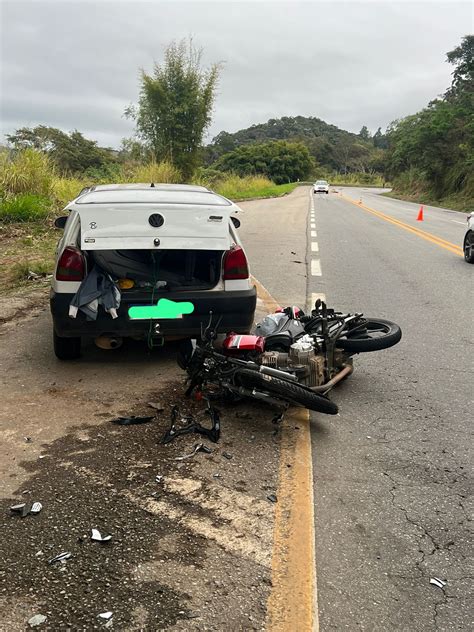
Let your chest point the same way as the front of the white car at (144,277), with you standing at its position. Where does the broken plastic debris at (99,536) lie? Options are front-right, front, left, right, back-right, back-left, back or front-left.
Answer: back

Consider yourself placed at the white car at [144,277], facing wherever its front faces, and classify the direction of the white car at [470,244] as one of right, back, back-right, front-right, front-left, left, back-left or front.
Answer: front-right

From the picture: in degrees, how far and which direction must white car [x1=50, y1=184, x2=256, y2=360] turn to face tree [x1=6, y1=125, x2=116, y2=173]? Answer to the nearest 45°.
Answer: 0° — it already faces it

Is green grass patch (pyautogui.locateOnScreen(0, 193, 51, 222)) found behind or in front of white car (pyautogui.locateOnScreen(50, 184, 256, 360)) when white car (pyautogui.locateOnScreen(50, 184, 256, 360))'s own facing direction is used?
in front

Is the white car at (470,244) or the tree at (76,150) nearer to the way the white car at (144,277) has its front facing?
the tree

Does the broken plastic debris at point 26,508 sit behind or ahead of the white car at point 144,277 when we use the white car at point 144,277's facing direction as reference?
behind

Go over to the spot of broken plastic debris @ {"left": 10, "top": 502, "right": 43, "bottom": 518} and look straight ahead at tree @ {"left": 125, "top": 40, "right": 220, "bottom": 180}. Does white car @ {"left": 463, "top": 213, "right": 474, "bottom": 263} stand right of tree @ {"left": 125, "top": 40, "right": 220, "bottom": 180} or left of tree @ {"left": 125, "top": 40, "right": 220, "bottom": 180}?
right

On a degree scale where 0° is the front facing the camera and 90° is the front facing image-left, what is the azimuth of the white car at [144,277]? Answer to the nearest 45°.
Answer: approximately 180°

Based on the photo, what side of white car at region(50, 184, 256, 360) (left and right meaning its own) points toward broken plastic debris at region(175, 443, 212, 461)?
back

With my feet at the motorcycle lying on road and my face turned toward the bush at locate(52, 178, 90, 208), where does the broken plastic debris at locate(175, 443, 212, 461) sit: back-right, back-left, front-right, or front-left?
back-left

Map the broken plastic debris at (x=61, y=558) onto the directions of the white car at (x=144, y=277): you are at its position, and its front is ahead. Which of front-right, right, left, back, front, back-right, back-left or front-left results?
back

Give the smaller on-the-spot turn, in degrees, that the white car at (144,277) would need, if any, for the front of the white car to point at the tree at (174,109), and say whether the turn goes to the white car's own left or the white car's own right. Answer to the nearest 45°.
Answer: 0° — it already faces it

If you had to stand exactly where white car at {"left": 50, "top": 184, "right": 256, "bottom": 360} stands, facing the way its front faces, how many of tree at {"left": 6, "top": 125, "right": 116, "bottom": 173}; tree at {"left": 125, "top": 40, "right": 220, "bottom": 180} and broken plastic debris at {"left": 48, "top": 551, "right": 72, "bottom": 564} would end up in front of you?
2
